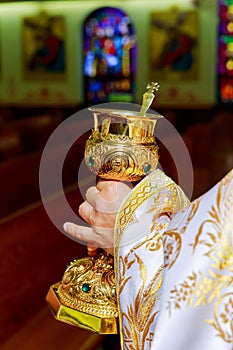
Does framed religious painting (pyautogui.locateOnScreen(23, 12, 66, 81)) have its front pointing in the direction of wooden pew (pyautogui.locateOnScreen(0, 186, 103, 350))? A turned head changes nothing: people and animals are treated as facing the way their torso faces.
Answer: yes

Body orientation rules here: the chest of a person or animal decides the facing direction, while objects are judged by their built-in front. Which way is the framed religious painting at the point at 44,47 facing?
toward the camera

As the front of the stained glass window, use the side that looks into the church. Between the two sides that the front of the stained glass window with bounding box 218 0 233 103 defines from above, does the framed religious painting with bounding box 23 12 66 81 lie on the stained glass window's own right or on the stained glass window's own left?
on the stained glass window's own right

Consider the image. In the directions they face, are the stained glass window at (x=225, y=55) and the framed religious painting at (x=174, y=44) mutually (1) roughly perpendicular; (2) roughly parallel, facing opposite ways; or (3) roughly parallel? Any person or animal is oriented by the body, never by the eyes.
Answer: roughly parallel

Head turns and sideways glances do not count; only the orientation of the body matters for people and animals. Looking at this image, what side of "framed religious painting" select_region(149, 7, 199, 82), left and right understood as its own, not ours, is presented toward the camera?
front

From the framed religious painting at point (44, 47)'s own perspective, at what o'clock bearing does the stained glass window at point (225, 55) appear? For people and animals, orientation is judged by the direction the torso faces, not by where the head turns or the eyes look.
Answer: The stained glass window is roughly at 10 o'clock from the framed religious painting.

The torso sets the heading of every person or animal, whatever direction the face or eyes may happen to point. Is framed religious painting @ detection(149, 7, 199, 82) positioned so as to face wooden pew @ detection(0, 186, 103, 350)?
yes

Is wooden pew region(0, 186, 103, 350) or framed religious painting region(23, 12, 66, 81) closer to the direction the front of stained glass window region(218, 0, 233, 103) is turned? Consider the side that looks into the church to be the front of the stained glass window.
the wooden pew

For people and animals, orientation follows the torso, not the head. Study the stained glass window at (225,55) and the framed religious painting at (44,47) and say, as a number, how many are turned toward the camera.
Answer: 2
